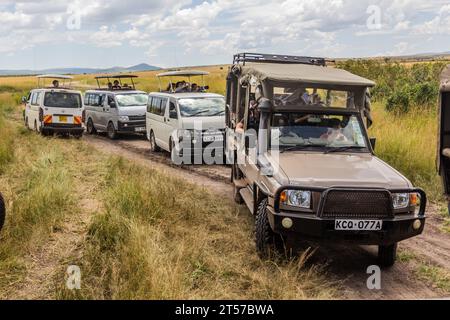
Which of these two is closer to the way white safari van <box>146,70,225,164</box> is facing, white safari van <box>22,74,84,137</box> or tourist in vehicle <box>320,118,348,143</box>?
the tourist in vehicle

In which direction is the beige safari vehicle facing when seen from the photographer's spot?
facing the viewer and to the right of the viewer

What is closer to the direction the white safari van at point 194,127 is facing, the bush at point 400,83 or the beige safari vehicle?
the beige safari vehicle

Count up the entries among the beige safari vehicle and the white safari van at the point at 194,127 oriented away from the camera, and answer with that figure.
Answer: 0

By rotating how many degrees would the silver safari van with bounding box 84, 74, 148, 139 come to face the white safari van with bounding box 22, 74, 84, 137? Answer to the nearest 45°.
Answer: approximately 135° to its right

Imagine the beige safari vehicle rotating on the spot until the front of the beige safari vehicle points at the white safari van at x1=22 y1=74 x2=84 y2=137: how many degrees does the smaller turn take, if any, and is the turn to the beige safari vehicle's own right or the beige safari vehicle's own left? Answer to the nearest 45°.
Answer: approximately 180°

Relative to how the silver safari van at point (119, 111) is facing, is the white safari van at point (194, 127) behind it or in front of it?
in front

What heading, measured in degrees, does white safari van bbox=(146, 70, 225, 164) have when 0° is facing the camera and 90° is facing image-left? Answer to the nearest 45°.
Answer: approximately 315°

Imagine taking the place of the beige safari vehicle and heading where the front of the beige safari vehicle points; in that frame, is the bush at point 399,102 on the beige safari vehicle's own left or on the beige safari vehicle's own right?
on the beige safari vehicle's own left
